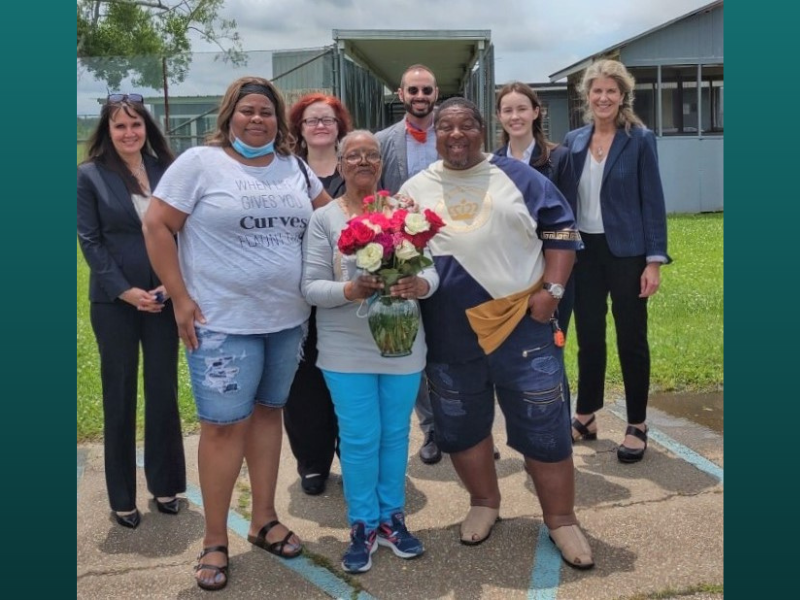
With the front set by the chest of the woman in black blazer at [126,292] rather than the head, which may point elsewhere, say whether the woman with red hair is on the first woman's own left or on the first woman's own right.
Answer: on the first woman's own left

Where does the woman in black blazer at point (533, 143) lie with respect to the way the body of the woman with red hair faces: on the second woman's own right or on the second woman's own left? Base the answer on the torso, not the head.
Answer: on the second woman's own left

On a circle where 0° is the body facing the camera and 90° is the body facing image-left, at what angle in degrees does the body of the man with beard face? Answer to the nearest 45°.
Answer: approximately 0°

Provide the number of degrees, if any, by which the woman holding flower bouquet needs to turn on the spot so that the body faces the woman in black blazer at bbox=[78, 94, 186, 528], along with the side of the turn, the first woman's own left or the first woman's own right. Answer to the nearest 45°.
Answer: approximately 135° to the first woman's own right

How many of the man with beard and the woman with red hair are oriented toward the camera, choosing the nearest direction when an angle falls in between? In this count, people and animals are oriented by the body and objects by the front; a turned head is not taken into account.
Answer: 2

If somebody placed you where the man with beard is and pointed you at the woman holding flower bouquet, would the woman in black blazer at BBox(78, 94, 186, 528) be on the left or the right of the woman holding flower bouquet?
right

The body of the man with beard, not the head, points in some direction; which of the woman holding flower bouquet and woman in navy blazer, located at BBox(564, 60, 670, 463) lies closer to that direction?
the woman holding flower bouquet
